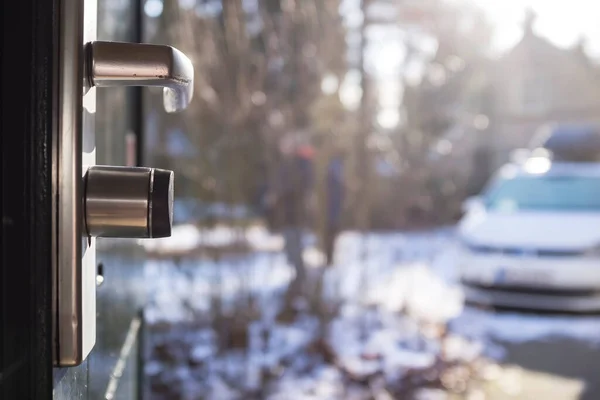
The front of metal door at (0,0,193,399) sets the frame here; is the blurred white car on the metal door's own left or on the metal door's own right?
on the metal door's own left

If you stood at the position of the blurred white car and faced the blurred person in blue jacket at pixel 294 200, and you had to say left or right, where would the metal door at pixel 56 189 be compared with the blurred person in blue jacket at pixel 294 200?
left

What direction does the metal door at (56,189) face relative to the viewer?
to the viewer's right

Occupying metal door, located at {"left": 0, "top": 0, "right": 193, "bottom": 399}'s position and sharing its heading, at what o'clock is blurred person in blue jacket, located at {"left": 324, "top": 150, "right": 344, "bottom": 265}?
The blurred person in blue jacket is roughly at 10 o'clock from the metal door.

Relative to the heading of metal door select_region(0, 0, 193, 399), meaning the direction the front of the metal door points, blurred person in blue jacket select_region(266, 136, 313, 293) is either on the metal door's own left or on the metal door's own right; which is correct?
on the metal door's own left
